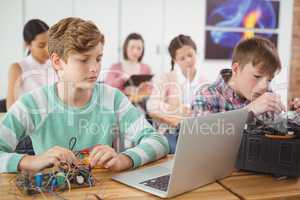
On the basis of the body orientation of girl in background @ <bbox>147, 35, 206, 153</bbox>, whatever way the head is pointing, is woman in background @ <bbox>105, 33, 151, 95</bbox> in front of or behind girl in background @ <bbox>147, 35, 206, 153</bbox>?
behind

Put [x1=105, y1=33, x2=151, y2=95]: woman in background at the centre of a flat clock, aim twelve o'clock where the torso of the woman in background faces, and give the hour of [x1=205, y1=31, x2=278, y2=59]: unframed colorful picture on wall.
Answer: The unframed colorful picture on wall is roughly at 8 o'clock from the woman in background.

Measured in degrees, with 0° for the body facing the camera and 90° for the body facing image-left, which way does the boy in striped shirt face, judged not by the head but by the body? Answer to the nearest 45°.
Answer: approximately 0°

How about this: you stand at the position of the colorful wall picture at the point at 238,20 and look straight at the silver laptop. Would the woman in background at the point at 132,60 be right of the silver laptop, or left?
right

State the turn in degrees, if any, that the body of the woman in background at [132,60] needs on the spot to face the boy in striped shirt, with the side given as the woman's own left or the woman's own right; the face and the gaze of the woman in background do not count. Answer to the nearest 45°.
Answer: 0° — they already face them

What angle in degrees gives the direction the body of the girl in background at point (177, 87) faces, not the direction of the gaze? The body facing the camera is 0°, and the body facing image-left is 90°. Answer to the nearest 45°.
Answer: approximately 315°

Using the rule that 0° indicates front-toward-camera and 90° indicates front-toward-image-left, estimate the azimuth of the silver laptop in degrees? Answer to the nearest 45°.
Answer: approximately 135°

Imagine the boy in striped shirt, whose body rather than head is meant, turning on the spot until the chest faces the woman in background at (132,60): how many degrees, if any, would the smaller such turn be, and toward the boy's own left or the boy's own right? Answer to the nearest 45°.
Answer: approximately 180°

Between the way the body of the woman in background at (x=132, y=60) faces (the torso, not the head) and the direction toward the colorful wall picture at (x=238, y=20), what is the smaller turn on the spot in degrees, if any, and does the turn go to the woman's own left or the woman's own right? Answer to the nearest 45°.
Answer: approximately 135° to the woman's own left
